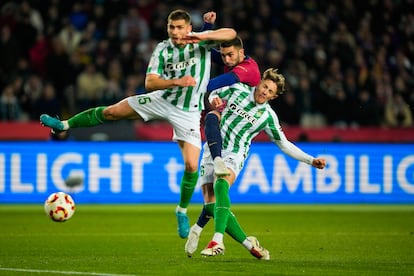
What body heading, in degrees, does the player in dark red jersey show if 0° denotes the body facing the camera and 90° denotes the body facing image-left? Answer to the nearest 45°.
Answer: approximately 45°

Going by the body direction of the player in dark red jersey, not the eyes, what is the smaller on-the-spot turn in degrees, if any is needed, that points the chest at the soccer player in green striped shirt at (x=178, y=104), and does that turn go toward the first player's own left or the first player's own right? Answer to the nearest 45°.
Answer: approximately 45° to the first player's own right

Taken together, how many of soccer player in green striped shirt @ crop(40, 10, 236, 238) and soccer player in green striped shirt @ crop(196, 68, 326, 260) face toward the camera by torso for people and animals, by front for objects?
2

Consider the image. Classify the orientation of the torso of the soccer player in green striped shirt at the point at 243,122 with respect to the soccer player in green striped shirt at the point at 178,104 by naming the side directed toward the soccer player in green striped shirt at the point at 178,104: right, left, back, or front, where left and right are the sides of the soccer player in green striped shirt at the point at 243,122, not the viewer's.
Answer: right

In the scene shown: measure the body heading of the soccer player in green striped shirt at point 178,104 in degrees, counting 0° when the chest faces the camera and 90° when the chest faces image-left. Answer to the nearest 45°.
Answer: approximately 0°
